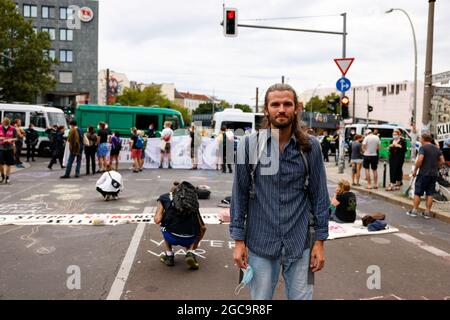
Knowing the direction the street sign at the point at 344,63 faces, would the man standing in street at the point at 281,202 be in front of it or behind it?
in front

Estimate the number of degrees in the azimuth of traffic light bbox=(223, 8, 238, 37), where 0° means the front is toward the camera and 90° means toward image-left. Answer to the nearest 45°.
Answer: approximately 0°

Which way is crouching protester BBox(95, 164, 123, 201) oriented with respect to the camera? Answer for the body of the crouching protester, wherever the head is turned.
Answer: away from the camera

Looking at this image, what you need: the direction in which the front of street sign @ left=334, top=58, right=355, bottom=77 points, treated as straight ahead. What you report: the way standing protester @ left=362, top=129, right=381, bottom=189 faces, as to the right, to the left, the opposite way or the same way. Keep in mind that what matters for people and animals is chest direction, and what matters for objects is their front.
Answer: the opposite way

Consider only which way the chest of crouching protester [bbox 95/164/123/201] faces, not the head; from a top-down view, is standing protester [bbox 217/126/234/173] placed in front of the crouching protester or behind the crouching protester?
in front

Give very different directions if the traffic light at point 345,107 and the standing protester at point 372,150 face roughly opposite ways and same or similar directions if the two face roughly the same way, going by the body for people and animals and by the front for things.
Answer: very different directions

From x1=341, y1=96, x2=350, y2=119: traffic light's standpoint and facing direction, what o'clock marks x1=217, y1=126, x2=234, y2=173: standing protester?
The standing protester is roughly at 3 o'clock from the traffic light.

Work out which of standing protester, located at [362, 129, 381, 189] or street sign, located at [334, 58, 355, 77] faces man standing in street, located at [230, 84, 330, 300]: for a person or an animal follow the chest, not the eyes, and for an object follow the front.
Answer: the street sign

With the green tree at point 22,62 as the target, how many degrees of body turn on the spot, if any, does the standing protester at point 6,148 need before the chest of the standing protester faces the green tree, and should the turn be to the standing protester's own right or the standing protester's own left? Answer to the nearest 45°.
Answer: approximately 180°

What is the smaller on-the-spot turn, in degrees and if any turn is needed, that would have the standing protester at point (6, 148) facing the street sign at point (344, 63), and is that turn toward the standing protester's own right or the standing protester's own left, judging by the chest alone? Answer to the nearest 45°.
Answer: approximately 90° to the standing protester's own left
